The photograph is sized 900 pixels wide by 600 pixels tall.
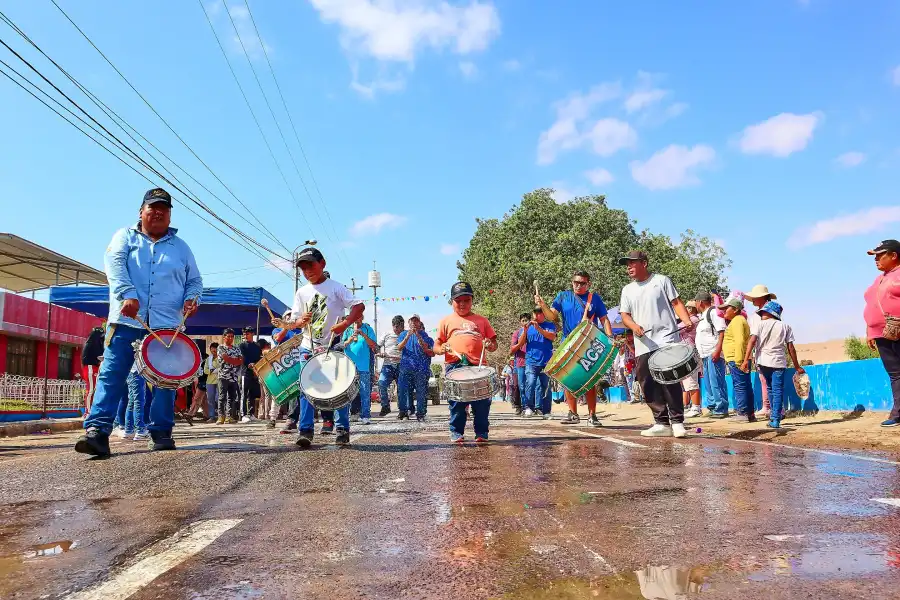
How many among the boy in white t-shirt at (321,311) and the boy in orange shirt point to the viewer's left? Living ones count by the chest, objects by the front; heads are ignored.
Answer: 0

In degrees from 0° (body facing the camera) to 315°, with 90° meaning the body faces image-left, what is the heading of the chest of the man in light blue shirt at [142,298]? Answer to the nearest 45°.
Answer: approximately 0°

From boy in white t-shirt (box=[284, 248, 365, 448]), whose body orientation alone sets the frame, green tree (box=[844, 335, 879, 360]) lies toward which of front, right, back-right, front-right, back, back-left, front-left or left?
back-left

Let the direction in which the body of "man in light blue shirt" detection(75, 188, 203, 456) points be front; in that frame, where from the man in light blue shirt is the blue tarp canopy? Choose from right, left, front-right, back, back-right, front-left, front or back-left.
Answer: back

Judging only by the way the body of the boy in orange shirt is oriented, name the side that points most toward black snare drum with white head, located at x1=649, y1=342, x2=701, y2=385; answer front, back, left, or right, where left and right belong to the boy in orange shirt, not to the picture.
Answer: left

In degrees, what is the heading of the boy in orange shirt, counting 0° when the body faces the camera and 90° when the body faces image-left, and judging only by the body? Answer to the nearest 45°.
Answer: approximately 0°

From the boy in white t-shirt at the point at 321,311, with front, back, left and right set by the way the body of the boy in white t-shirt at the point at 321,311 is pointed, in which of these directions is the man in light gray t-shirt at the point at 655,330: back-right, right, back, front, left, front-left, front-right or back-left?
left
